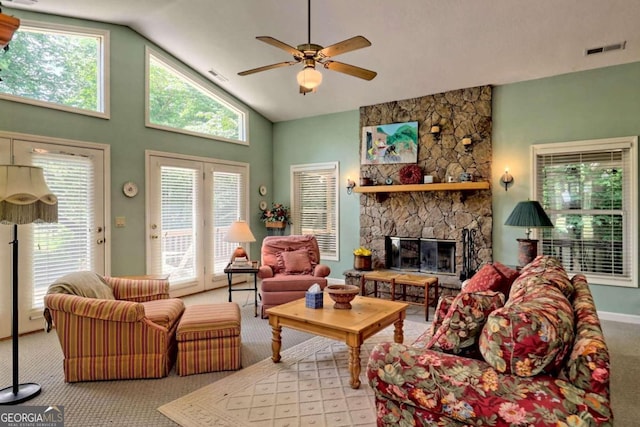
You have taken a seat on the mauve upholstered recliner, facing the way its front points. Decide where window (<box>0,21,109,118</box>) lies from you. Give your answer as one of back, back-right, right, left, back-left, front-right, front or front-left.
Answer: right

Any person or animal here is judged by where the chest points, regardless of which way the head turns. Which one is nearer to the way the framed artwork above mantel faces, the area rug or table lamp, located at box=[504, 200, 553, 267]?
the area rug

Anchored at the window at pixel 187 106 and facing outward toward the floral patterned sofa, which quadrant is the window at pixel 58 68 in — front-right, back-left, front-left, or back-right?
front-right

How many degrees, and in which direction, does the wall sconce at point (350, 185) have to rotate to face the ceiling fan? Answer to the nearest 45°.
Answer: approximately 45° to its left

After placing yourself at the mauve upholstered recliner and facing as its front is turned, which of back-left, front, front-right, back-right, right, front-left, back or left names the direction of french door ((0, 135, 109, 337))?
right

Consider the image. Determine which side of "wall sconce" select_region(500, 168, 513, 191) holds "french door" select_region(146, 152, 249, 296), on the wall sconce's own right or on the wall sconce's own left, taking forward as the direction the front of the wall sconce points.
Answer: on the wall sconce's own right

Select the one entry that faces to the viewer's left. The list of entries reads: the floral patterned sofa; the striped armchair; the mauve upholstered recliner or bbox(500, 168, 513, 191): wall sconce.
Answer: the floral patterned sofa

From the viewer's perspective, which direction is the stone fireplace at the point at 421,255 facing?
toward the camera

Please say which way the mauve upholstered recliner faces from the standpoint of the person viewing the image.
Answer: facing the viewer

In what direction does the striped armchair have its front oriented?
to the viewer's right

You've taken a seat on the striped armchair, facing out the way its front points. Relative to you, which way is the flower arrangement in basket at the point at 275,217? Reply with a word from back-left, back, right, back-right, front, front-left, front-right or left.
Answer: front-left

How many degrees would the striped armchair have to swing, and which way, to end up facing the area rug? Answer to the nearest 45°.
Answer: approximately 45° to its right

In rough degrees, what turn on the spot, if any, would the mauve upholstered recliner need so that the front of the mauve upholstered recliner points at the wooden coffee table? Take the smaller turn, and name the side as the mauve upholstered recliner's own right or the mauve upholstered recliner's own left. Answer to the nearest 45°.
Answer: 0° — it already faces it

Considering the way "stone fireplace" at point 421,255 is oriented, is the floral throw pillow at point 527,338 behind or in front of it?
in front

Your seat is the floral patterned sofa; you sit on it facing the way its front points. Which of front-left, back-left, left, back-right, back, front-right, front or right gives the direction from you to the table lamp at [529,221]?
right

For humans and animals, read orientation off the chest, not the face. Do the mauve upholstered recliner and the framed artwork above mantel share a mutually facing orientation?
no

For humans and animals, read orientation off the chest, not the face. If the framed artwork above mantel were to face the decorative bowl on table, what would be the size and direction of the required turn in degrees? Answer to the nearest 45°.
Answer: approximately 45° to its left

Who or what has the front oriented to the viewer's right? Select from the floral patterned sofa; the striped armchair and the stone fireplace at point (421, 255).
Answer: the striped armchair

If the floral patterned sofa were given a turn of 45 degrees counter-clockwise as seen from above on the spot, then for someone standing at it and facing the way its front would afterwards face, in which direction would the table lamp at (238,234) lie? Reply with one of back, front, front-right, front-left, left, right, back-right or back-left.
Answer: right

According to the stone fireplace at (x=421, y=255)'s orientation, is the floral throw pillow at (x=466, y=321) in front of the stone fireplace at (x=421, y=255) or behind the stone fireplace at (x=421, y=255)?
in front
